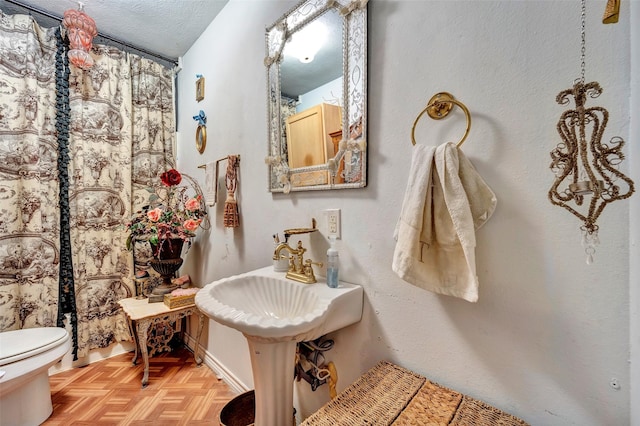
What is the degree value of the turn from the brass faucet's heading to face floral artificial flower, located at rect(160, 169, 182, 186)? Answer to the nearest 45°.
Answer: approximately 90° to its right

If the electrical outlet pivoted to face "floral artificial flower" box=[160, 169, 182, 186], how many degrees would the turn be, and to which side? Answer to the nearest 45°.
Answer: approximately 90° to its right

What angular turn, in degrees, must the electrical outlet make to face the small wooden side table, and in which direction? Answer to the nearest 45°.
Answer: approximately 90° to its right

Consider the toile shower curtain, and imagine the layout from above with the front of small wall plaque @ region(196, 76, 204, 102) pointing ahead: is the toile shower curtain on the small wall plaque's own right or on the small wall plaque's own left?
on the small wall plaque's own right

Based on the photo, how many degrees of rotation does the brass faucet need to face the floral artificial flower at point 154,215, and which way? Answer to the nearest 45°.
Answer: approximately 90° to its right

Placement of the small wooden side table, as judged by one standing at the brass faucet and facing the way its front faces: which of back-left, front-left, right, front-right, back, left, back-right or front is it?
right

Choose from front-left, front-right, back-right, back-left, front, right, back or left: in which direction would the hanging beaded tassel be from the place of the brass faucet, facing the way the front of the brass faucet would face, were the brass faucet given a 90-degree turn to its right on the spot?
front

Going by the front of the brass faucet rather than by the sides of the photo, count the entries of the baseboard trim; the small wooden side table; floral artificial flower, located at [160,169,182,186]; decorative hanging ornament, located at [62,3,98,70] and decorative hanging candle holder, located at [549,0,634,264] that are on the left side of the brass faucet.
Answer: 1

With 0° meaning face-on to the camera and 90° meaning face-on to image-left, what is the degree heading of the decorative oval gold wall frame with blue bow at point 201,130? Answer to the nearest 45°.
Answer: approximately 45°

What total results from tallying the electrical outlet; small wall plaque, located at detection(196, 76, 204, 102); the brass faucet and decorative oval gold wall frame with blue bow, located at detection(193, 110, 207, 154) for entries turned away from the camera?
0

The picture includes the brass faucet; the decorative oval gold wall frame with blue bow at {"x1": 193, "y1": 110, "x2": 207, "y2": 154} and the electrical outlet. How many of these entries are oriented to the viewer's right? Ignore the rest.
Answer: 0

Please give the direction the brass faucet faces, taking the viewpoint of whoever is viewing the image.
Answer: facing the viewer and to the left of the viewer
